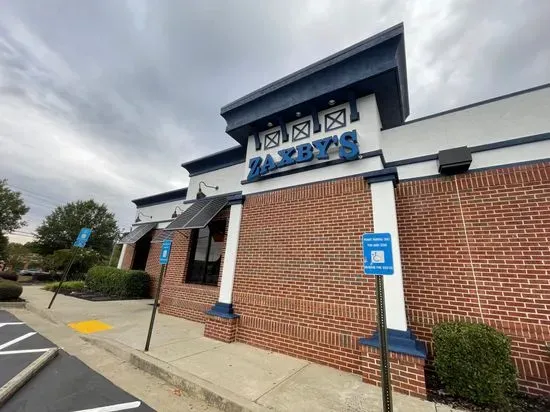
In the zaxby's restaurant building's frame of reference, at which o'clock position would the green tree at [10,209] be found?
The green tree is roughly at 2 o'clock from the zaxby's restaurant building.

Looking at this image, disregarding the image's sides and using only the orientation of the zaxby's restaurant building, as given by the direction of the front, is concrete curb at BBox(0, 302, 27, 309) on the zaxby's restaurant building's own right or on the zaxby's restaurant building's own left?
on the zaxby's restaurant building's own right

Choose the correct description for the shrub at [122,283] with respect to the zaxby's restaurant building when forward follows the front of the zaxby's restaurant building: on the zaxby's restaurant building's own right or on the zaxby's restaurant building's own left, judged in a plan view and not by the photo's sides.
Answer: on the zaxby's restaurant building's own right

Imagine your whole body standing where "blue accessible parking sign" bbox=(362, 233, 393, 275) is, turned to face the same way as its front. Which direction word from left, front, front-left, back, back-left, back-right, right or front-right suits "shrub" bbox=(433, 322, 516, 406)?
back-left

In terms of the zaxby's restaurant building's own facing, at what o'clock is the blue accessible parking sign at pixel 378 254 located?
The blue accessible parking sign is roughly at 11 o'clock from the zaxby's restaurant building.

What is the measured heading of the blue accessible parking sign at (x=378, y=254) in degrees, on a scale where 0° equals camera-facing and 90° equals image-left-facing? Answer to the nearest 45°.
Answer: approximately 0°

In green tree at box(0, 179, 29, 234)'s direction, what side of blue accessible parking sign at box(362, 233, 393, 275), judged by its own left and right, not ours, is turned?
right
